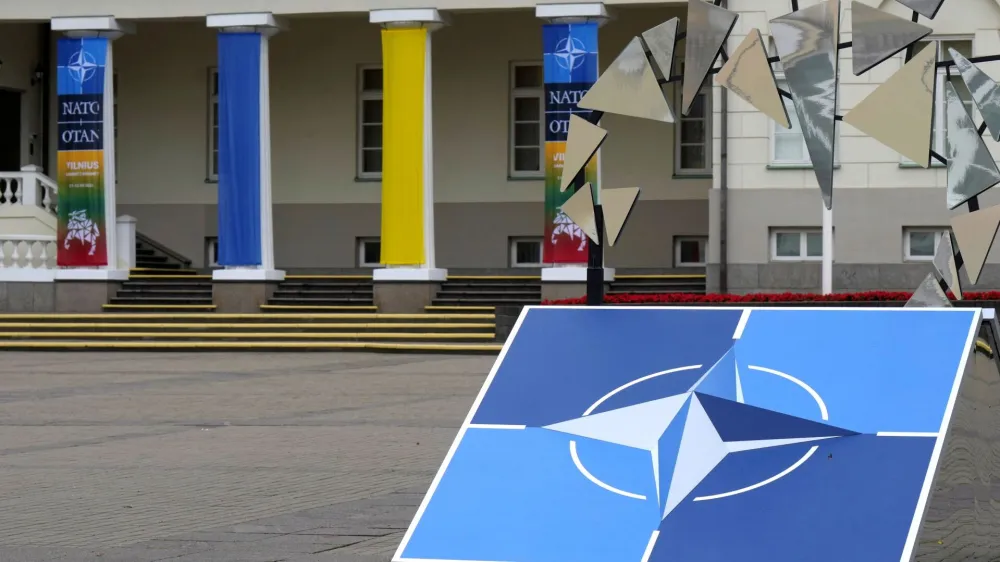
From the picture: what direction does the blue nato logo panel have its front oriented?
toward the camera

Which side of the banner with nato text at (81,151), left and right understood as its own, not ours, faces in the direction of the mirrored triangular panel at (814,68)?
front

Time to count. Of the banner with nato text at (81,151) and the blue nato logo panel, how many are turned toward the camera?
2

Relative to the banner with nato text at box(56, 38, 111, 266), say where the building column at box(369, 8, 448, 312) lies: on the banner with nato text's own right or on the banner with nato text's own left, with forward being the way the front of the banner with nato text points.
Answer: on the banner with nato text's own left

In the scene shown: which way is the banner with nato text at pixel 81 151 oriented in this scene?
toward the camera

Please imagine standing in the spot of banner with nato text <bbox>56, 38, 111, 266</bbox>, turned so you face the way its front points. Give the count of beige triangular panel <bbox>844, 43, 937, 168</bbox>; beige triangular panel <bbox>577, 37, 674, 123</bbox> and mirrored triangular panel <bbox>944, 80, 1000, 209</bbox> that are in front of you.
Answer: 3

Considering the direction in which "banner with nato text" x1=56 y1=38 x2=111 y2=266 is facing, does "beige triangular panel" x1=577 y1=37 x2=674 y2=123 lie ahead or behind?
ahead
